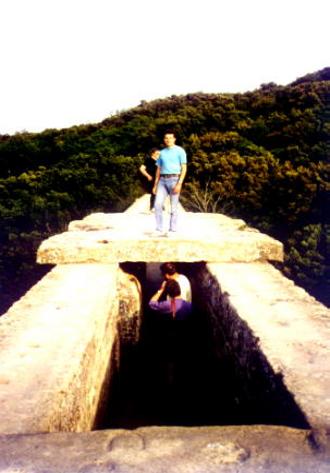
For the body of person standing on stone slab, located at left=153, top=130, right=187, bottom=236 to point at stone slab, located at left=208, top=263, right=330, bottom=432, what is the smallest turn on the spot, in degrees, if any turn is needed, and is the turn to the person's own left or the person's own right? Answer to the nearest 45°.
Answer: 0° — they already face it

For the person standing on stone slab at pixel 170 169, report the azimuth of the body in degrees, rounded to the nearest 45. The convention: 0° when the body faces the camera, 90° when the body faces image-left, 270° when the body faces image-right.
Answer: approximately 0°
